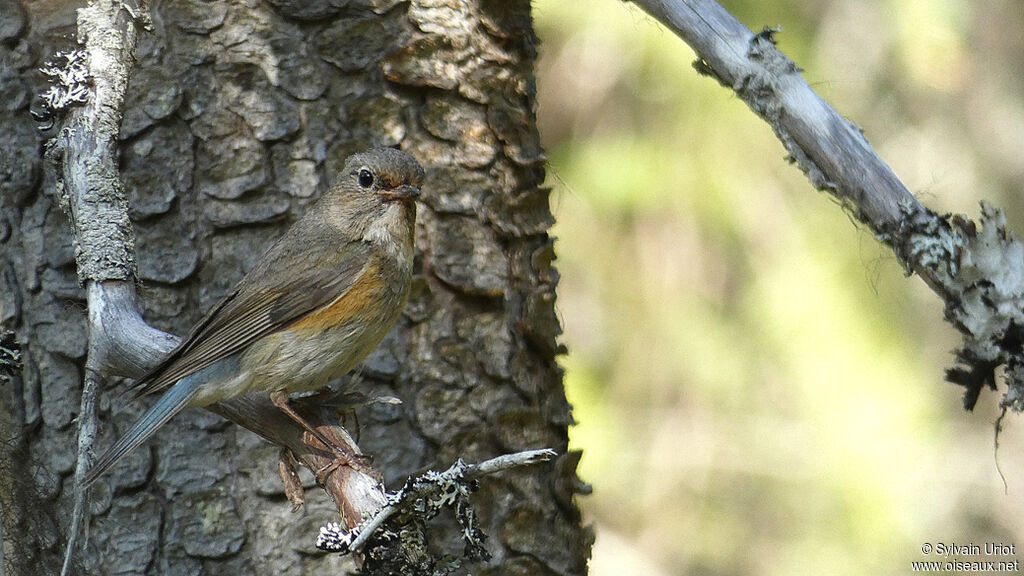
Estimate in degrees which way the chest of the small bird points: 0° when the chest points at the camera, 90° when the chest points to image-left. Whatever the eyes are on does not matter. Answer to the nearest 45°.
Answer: approximately 270°
